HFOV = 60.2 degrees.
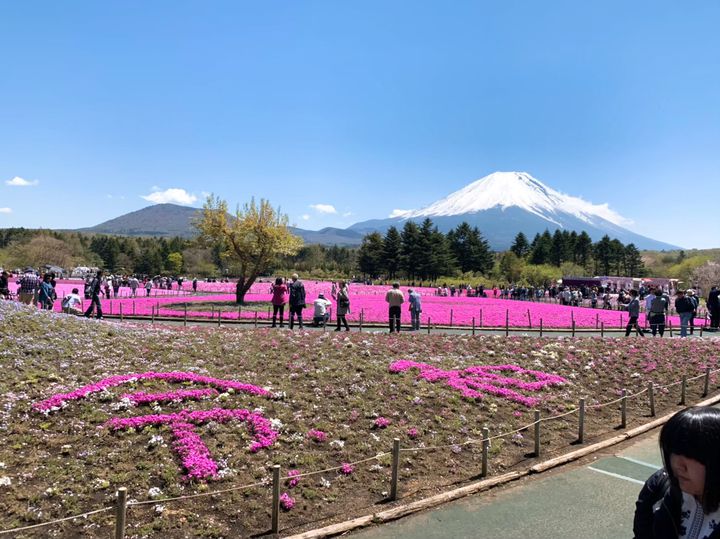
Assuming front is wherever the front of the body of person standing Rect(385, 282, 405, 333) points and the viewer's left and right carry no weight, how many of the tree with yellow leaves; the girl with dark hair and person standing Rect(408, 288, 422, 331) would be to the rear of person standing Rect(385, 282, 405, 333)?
1

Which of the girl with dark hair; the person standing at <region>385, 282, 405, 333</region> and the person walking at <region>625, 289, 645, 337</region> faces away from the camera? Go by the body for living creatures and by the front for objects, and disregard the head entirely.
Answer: the person standing at <region>385, 282, 405, 333</region>

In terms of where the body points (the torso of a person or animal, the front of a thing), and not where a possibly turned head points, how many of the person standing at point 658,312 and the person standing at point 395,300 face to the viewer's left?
0

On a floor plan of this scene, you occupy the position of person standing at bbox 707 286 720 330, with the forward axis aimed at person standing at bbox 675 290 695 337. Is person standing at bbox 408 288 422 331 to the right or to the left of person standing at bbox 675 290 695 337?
right
